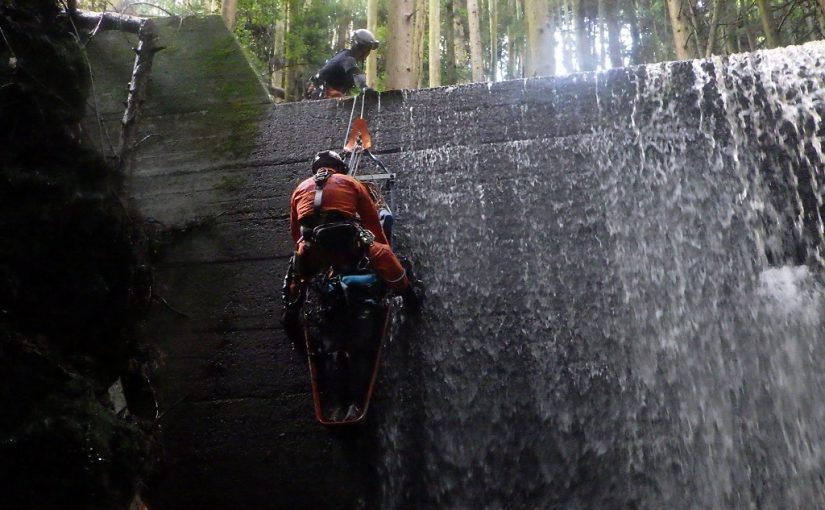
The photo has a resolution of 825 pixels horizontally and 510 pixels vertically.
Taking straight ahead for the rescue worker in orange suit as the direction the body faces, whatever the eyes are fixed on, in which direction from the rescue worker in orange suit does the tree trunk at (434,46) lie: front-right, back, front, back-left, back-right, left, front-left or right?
front

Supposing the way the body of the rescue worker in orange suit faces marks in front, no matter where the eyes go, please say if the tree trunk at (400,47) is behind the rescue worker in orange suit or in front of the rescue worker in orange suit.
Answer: in front

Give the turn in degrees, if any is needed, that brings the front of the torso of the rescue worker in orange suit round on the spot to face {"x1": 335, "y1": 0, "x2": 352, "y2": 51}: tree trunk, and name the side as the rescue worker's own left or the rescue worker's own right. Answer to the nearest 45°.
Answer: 0° — they already face it

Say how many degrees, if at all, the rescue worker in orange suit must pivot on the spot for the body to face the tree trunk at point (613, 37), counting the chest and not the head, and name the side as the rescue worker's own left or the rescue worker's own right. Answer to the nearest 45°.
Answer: approximately 45° to the rescue worker's own right

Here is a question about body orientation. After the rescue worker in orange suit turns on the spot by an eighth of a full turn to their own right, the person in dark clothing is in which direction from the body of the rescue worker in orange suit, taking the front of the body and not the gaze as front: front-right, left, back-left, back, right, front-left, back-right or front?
front-left

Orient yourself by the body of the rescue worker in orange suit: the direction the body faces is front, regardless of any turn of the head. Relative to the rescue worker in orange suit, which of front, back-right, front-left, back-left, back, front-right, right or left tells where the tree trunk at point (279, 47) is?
front

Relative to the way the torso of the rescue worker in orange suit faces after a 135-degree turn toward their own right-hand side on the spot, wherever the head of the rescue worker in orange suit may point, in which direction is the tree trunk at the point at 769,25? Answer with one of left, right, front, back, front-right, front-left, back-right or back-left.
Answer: left

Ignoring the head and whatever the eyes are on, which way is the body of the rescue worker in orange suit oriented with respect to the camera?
away from the camera

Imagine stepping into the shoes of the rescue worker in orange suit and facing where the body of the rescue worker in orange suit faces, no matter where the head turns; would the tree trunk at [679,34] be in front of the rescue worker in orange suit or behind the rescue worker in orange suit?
in front

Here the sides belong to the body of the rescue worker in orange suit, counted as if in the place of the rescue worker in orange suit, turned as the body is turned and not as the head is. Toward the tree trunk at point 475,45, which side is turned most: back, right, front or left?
front

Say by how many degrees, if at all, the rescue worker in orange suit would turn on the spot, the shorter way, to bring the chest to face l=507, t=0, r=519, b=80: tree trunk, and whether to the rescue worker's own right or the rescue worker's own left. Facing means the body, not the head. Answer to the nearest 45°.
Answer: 0° — they already face it

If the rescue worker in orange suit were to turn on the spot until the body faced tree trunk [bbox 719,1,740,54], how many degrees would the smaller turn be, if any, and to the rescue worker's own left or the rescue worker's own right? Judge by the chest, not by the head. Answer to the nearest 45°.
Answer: approximately 45° to the rescue worker's own right
